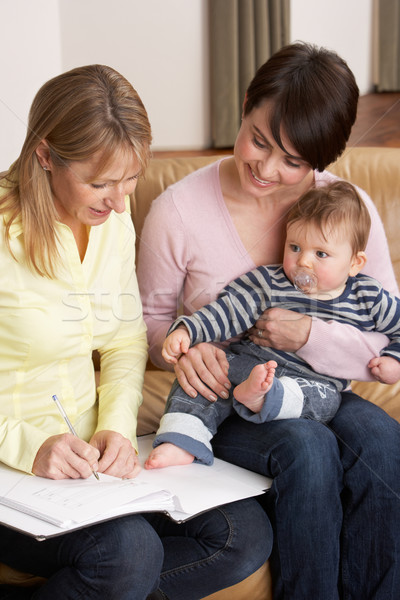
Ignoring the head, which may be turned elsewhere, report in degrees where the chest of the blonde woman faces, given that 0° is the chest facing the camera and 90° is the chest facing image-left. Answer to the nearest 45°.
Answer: approximately 315°

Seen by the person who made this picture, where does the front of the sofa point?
facing the viewer

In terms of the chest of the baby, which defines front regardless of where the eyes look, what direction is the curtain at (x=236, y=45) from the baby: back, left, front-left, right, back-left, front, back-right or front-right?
back-right

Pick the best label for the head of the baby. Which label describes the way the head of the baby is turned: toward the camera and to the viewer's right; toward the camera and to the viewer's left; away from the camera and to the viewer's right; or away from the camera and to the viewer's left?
toward the camera and to the viewer's left

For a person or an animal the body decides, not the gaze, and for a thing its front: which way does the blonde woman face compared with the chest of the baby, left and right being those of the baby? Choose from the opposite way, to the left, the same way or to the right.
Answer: to the left

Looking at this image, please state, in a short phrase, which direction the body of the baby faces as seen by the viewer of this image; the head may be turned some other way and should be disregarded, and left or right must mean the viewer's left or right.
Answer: facing the viewer and to the left of the viewer

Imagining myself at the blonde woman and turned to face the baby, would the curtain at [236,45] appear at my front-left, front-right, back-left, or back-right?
front-left

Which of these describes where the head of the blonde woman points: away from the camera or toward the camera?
toward the camera

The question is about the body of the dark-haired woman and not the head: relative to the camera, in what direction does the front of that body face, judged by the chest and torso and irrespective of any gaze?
toward the camera

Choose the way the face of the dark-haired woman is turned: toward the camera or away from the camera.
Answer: toward the camera

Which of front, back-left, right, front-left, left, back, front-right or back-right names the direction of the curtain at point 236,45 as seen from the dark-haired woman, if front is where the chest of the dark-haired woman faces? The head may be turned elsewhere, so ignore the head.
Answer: back

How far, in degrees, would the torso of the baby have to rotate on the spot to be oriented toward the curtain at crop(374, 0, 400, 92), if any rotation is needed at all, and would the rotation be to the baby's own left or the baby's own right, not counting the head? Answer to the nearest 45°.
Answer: approximately 135° to the baby's own right

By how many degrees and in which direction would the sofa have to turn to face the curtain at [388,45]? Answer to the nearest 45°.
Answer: approximately 180°
